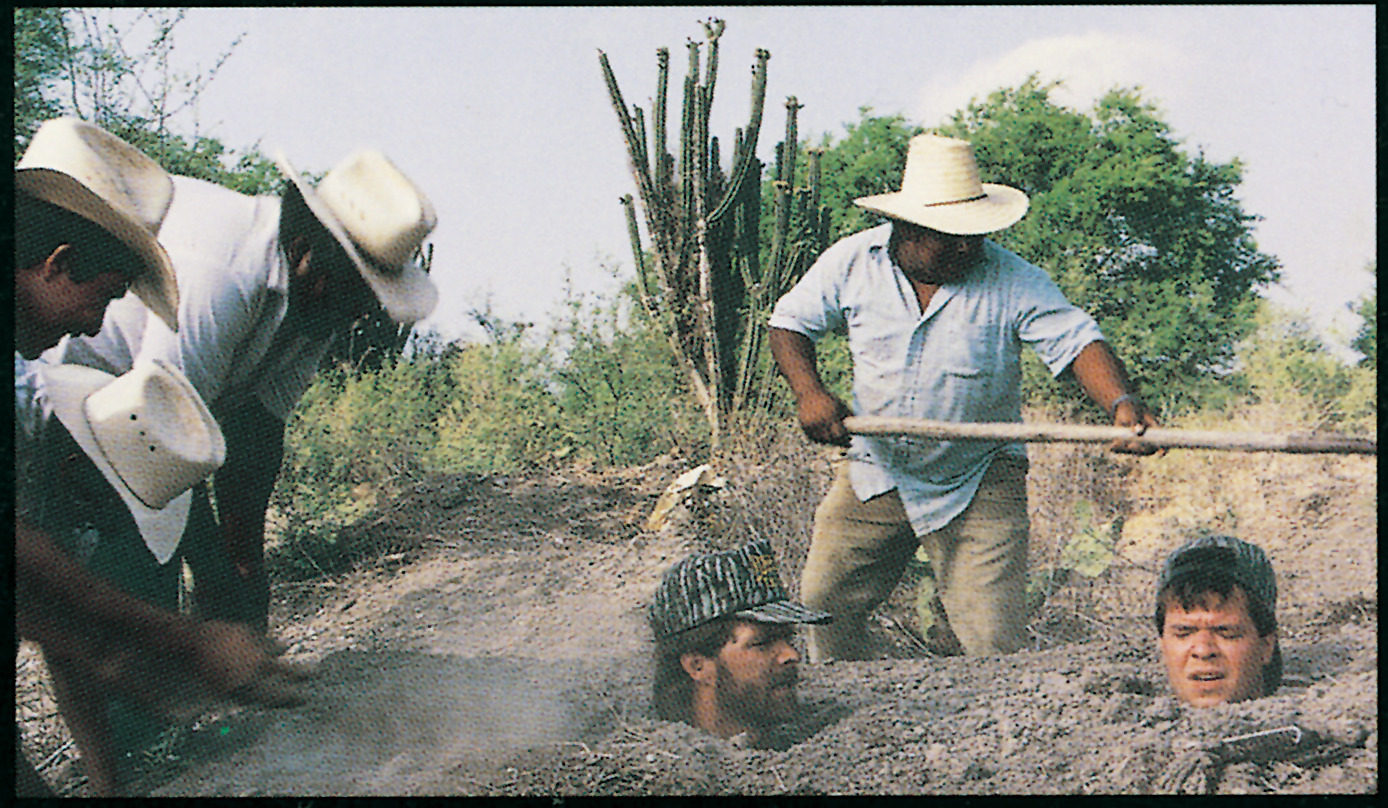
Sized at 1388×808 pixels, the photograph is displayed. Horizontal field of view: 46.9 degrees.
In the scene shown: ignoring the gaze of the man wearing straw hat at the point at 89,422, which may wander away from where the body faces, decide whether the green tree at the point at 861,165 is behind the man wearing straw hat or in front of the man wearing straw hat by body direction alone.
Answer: in front

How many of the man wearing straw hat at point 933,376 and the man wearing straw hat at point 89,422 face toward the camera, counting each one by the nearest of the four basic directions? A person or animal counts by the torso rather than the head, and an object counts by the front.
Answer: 1

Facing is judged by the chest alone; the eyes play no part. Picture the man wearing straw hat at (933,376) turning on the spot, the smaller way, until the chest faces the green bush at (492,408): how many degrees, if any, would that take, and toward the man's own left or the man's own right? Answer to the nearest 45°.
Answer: approximately 90° to the man's own right

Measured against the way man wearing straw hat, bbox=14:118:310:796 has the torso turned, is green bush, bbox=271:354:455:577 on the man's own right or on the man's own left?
on the man's own left

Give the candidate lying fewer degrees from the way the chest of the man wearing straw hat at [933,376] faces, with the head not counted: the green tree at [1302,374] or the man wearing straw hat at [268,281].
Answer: the man wearing straw hat

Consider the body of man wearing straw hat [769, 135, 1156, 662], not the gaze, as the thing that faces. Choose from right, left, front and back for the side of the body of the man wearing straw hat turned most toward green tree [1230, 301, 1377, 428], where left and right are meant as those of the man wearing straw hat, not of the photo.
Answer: back

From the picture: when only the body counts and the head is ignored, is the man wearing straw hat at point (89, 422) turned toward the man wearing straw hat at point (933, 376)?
yes

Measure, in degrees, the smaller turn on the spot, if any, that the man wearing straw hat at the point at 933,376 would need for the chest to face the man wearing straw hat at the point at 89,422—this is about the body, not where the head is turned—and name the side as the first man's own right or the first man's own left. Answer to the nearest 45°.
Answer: approximately 45° to the first man's own right

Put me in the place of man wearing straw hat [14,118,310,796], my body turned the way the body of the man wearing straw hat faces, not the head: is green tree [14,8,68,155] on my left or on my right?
on my left

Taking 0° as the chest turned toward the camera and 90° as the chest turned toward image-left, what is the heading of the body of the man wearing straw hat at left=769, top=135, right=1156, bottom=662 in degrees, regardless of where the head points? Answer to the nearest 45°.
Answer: approximately 0°
